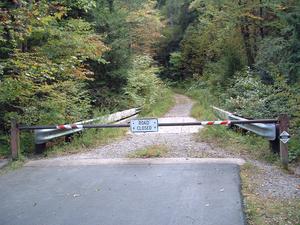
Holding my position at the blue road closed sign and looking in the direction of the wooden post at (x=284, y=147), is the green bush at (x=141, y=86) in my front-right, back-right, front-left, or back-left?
back-left

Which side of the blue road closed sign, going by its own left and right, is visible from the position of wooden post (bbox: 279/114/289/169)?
left

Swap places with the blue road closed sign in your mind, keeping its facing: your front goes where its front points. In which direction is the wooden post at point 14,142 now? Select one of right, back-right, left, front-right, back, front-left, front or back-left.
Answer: right

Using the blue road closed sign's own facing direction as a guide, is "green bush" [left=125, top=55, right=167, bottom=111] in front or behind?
behind

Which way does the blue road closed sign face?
toward the camera

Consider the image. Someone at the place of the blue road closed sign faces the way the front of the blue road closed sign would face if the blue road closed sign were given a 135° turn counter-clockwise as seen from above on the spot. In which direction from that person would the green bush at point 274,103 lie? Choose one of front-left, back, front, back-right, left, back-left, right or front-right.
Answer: front

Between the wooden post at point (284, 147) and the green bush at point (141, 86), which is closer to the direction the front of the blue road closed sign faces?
the wooden post
